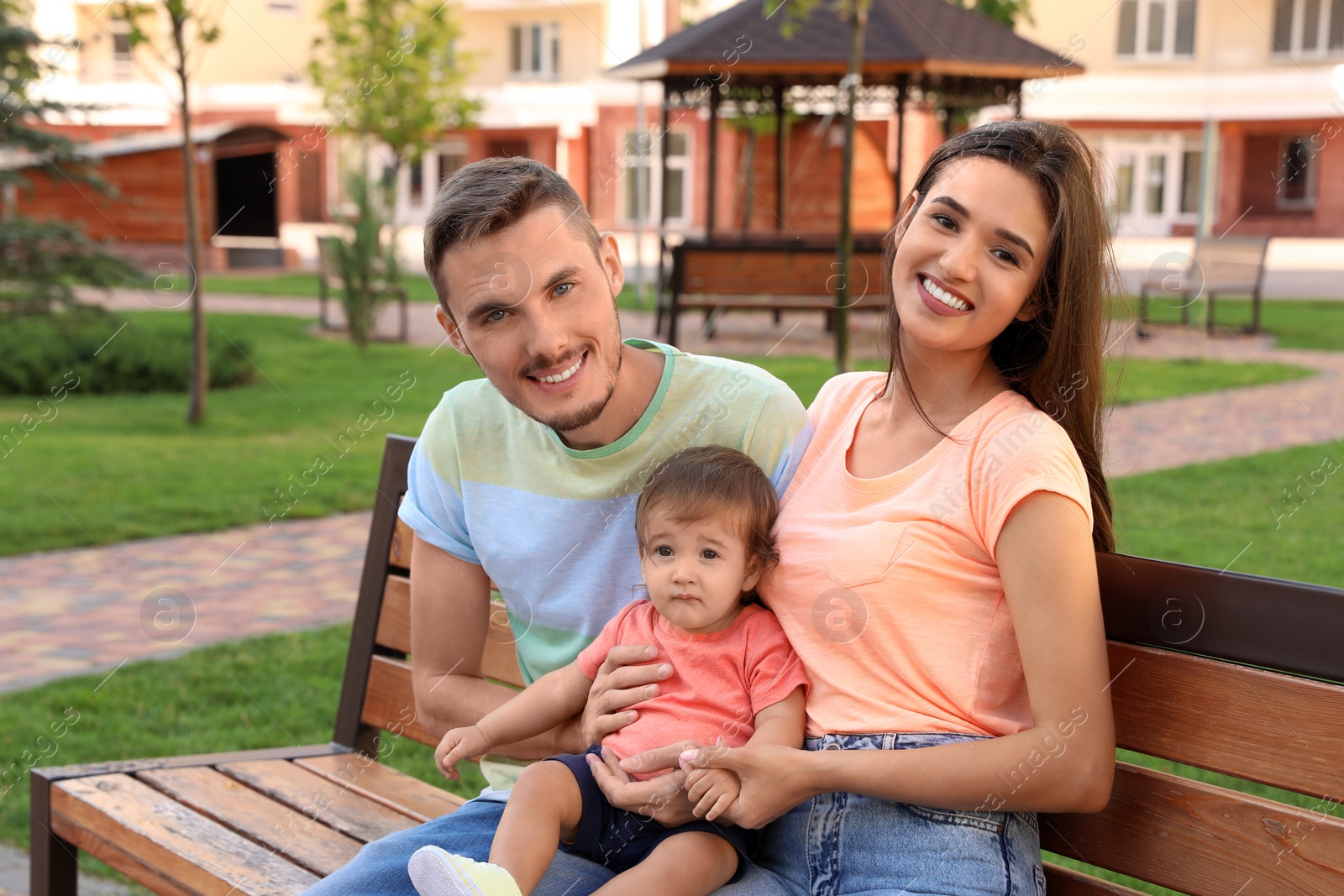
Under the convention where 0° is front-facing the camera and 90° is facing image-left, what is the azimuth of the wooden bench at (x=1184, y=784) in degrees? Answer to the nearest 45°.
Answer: approximately 45°

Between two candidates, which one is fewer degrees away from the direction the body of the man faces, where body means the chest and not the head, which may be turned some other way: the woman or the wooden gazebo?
the woman

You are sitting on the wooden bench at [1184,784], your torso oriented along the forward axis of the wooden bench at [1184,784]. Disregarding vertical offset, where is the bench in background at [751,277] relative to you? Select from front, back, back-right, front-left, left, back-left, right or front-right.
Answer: back-right

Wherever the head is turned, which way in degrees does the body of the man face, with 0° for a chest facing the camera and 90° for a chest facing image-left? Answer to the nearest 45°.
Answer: approximately 0°

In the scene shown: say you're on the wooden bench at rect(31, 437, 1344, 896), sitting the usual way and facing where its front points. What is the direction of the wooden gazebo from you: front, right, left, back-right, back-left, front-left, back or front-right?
back-right

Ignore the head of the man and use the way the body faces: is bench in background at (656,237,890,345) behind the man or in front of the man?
behind

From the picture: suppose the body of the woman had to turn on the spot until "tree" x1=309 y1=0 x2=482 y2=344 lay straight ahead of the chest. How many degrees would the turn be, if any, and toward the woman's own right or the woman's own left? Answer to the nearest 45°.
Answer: approximately 135° to the woman's own right

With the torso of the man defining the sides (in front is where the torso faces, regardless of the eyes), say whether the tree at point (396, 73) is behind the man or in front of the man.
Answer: behind

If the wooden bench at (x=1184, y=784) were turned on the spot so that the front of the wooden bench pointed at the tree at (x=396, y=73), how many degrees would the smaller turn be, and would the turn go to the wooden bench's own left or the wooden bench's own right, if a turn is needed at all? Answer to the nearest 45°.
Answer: approximately 135° to the wooden bench's own right

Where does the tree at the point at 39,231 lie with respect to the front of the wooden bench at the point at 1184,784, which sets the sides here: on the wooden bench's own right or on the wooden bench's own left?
on the wooden bench's own right

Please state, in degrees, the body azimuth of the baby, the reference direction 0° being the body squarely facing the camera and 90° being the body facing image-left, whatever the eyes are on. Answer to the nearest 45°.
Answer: approximately 45°
